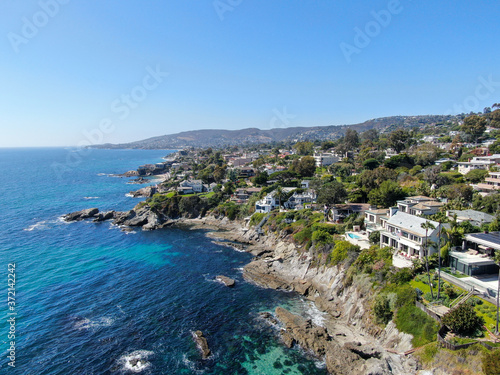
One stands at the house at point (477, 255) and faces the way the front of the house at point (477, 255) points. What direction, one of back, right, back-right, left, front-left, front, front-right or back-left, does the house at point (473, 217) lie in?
back-right

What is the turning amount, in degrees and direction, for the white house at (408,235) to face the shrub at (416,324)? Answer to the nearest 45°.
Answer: approximately 45° to its left

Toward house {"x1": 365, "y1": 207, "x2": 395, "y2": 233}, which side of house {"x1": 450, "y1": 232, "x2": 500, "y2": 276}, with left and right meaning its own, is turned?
right

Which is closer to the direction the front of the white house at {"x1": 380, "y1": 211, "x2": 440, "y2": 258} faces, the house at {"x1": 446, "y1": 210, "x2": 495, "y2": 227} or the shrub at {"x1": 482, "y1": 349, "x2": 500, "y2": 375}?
the shrub

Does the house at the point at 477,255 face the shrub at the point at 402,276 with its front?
yes

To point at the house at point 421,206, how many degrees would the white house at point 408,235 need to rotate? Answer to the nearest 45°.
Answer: approximately 135° to its right

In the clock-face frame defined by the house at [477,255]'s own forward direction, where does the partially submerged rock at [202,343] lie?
The partially submerged rock is roughly at 12 o'clock from the house.

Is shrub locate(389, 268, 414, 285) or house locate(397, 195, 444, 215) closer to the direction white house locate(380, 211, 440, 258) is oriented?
the shrub

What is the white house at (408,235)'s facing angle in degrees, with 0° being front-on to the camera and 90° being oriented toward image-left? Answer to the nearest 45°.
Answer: approximately 45°

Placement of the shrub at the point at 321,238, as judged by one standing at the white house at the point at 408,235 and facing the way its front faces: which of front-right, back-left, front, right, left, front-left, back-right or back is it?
front-right
